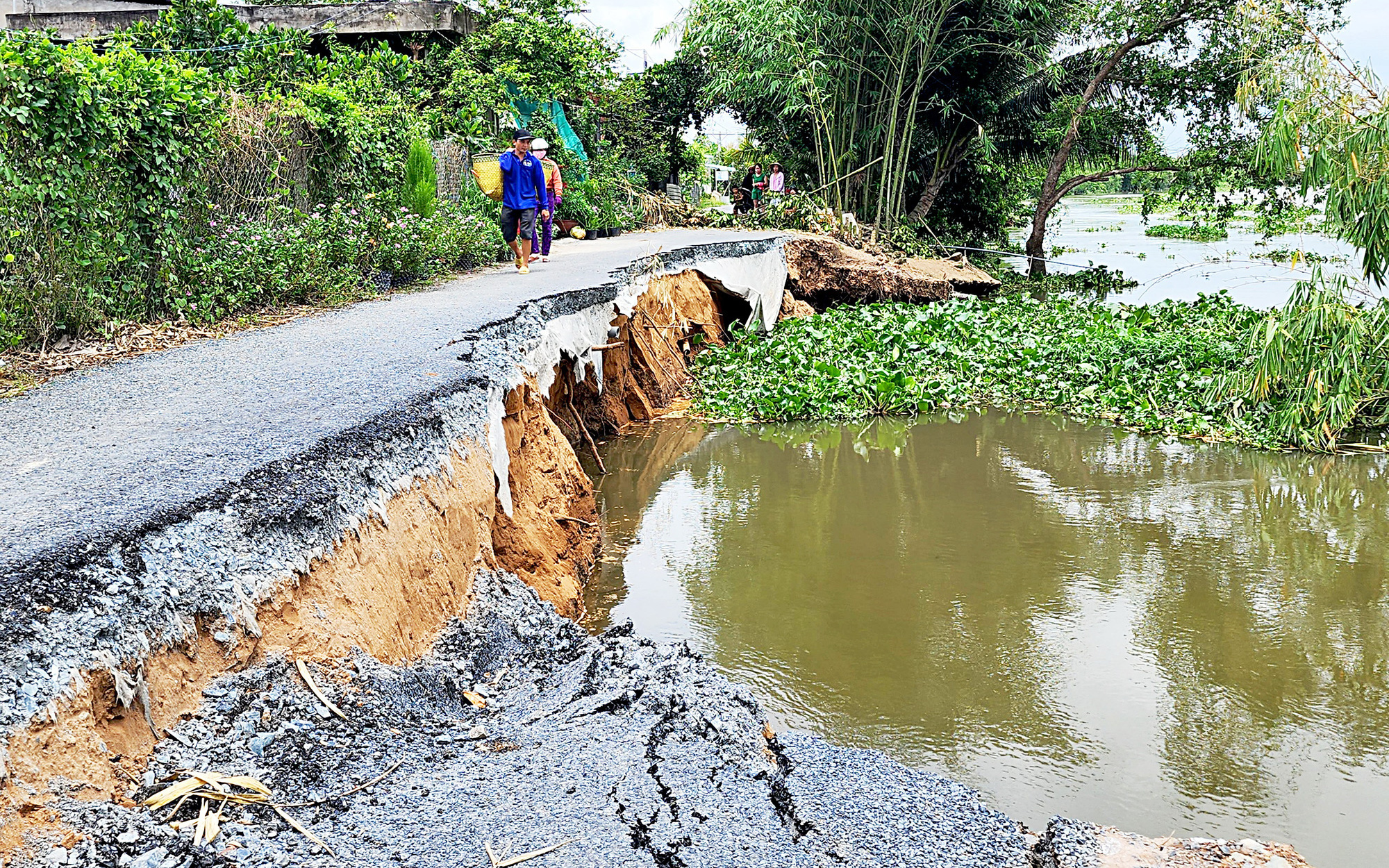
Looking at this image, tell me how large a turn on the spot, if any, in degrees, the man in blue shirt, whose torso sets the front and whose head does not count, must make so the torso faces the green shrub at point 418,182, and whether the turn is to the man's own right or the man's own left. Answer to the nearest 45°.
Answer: approximately 90° to the man's own right

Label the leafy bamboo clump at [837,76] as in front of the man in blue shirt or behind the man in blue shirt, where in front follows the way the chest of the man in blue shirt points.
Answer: behind

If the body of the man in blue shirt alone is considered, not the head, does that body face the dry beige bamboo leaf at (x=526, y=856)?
yes

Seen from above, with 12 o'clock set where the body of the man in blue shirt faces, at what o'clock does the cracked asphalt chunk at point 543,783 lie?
The cracked asphalt chunk is roughly at 12 o'clock from the man in blue shirt.

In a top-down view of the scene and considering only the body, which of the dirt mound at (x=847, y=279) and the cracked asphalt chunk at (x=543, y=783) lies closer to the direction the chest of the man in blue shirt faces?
the cracked asphalt chunk

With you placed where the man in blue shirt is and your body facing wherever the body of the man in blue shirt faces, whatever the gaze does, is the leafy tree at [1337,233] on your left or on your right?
on your left

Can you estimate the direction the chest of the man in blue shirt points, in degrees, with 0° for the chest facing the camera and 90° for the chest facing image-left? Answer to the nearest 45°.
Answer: approximately 0°

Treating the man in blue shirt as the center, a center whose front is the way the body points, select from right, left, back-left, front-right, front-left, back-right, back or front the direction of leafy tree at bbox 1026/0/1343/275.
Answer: back-left

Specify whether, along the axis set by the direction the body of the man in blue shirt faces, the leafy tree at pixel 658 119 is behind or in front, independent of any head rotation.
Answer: behind

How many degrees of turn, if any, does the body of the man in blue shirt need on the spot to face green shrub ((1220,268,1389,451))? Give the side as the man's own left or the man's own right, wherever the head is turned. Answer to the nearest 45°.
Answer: approximately 45° to the man's own left

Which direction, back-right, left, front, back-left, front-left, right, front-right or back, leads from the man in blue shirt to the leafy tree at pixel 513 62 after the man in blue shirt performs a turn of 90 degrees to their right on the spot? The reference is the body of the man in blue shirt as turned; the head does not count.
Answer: right

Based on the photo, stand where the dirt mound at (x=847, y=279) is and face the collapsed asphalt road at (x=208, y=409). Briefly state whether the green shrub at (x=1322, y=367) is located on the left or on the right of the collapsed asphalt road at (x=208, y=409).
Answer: left

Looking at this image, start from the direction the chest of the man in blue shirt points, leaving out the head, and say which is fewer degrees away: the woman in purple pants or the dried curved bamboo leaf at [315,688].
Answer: the dried curved bamboo leaf
